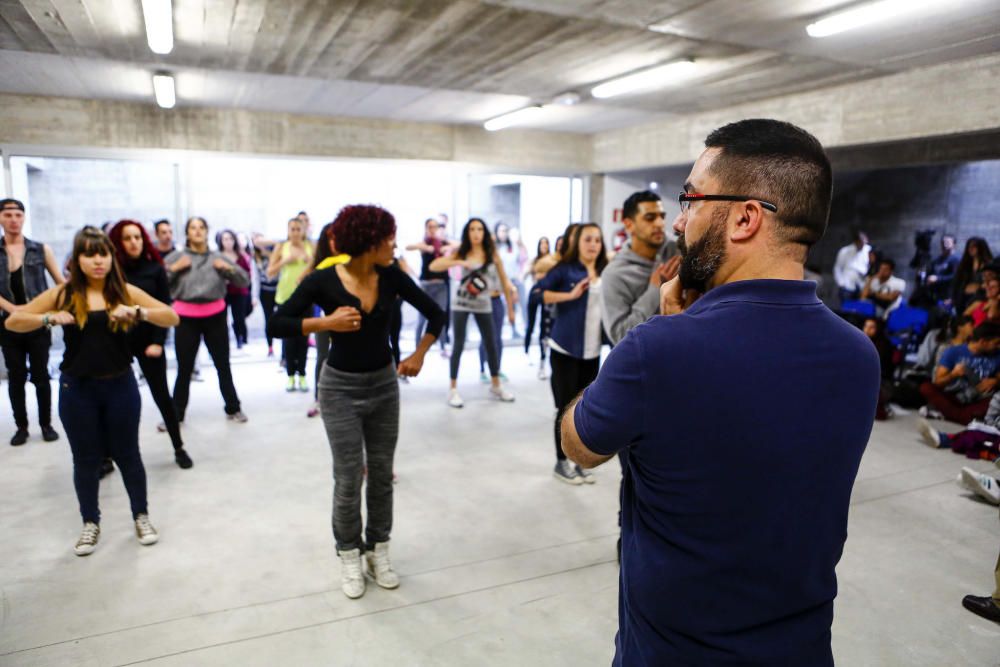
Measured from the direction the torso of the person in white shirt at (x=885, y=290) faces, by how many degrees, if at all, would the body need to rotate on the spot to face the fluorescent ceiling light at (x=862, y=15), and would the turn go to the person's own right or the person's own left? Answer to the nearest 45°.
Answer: approximately 45° to the person's own left

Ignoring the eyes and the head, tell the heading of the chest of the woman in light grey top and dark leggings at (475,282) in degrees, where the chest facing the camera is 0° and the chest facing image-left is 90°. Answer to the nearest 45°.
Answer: approximately 0°

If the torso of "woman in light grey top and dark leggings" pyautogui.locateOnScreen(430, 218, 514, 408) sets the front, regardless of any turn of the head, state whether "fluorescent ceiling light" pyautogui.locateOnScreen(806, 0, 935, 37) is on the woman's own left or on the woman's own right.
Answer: on the woman's own left

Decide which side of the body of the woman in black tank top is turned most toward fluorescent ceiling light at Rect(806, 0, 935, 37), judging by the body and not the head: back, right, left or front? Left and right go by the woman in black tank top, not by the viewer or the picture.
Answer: left

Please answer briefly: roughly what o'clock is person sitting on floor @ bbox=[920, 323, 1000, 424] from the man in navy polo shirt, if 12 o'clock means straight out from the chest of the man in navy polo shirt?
The person sitting on floor is roughly at 2 o'clock from the man in navy polo shirt.
